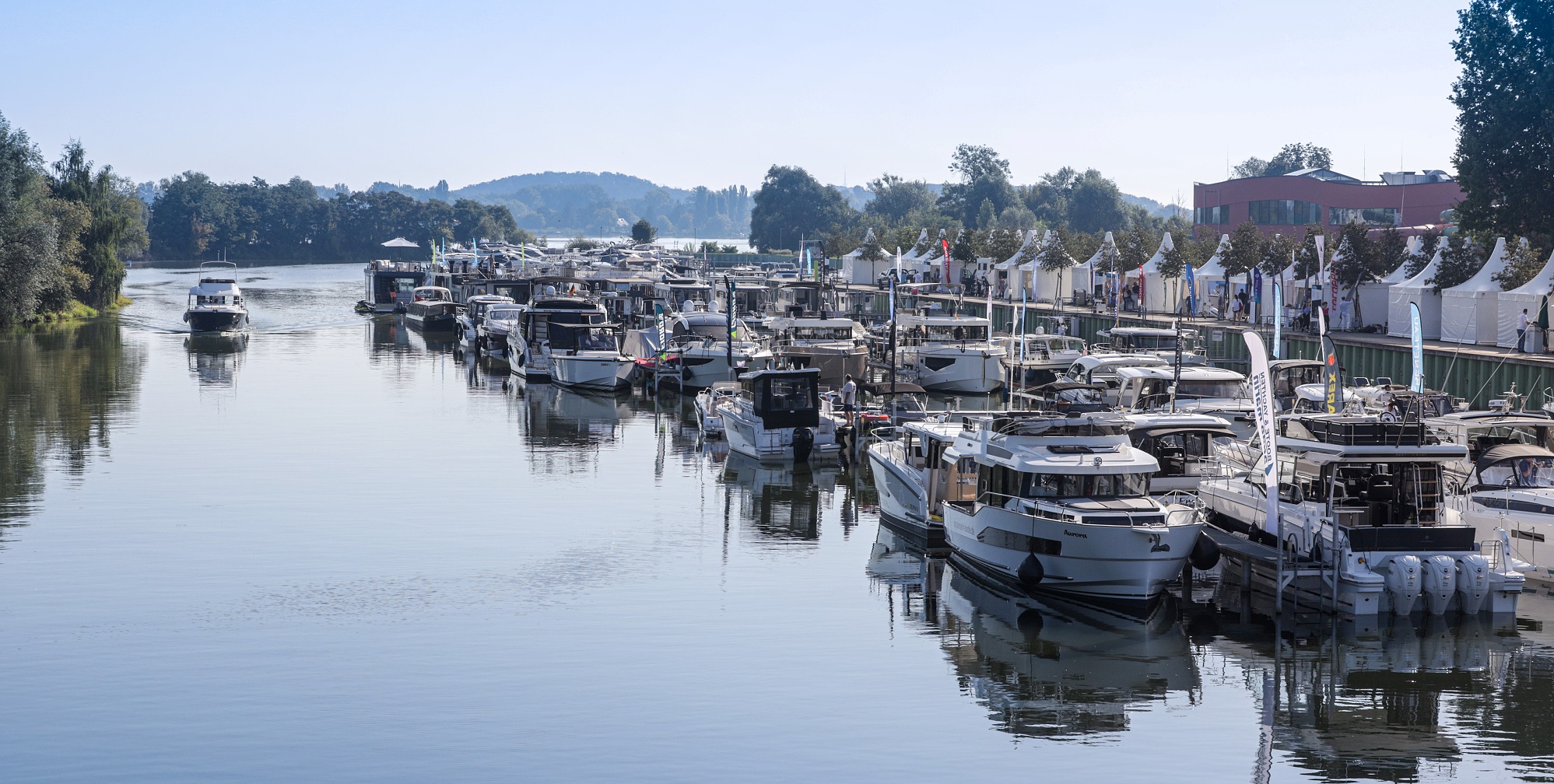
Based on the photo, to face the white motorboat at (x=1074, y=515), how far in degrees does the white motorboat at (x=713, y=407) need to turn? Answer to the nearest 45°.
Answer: approximately 135° to its left

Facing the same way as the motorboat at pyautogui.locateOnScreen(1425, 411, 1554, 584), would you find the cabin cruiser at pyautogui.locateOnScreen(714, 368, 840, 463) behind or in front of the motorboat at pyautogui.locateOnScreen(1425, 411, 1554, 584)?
behind

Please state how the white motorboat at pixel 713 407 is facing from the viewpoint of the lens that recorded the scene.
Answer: facing away from the viewer and to the left of the viewer

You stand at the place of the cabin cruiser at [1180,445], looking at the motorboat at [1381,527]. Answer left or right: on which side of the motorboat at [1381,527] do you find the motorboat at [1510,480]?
left

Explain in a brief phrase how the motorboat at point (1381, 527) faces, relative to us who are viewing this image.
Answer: facing away from the viewer and to the left of the viewer

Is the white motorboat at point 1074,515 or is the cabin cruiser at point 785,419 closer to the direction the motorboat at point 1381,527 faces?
the cabin cruiser
